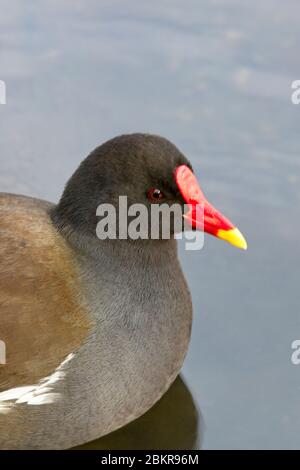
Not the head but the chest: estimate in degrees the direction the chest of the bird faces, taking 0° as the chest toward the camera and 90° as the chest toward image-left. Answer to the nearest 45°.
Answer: approximately 270°
